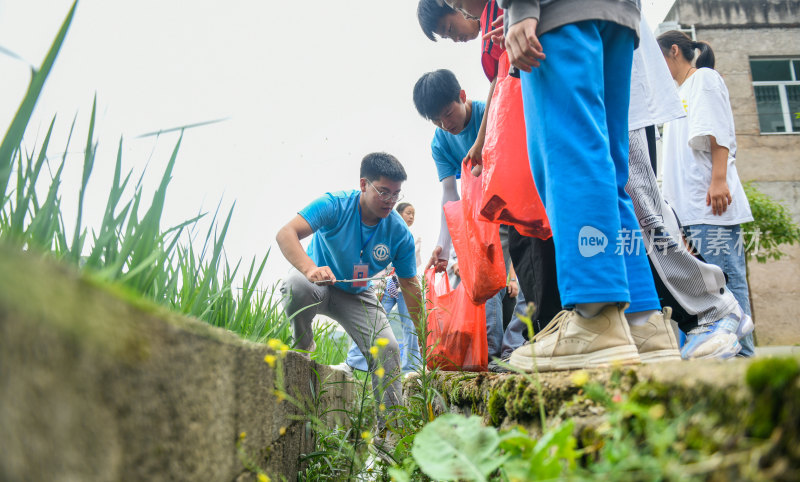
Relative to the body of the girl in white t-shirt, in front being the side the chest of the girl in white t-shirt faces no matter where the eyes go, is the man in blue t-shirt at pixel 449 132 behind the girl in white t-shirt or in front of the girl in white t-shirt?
in front

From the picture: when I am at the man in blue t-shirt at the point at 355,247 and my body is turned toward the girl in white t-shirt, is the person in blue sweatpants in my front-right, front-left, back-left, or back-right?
front-right

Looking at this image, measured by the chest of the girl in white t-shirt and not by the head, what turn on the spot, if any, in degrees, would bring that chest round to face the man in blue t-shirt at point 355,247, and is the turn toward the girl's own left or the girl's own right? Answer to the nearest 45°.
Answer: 0° — they already face them

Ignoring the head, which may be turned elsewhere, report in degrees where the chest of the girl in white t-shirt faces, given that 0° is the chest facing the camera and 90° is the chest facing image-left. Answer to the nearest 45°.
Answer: approximately 90°

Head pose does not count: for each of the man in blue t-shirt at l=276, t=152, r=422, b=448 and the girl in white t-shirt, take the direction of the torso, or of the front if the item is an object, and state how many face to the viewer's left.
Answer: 1

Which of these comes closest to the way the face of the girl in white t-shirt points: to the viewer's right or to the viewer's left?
to the viewer's left

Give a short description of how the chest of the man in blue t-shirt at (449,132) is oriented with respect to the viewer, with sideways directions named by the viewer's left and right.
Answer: facing the viewer and to the left of the viewer
